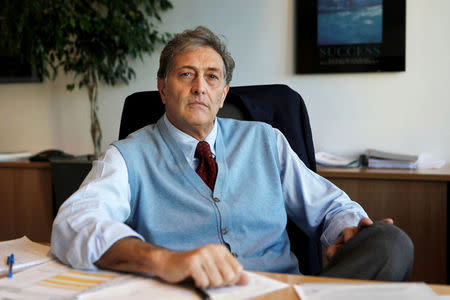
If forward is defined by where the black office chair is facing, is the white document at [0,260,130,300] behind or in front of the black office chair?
in front

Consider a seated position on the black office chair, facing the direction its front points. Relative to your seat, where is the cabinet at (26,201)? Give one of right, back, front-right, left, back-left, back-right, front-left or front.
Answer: back-right

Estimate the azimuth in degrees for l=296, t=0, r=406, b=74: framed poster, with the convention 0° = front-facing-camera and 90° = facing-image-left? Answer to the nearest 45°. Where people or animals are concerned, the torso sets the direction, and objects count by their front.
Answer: approximately 0°

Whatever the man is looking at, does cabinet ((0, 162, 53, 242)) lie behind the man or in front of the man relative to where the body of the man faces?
behind

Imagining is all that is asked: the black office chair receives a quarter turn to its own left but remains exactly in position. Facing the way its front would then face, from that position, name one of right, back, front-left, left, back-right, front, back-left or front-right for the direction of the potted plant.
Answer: back-left

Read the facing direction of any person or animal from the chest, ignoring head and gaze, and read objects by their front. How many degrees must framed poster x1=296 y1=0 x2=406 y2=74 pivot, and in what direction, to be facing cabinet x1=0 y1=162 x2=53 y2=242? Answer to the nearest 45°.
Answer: approximately 90° to its right

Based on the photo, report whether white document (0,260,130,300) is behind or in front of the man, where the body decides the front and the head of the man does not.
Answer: in front

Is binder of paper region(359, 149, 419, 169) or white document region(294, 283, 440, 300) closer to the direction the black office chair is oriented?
the white document

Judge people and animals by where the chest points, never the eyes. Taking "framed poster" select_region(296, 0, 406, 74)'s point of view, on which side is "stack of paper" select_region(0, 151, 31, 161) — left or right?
on its right

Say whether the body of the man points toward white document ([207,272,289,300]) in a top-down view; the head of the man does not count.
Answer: yes

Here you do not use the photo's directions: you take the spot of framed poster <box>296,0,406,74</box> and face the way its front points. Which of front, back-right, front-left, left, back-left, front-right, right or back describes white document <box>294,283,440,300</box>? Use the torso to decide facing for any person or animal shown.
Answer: front

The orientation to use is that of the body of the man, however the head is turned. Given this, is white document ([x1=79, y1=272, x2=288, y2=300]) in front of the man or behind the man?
in front

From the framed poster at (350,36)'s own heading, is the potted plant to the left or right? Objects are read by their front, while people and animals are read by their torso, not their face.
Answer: on its right

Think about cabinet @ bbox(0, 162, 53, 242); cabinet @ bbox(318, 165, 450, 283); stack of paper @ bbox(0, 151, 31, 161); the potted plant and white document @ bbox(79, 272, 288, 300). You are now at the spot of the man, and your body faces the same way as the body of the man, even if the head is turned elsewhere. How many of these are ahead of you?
1

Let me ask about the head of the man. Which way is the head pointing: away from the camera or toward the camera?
toward the camera

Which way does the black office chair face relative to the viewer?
toward the camera
